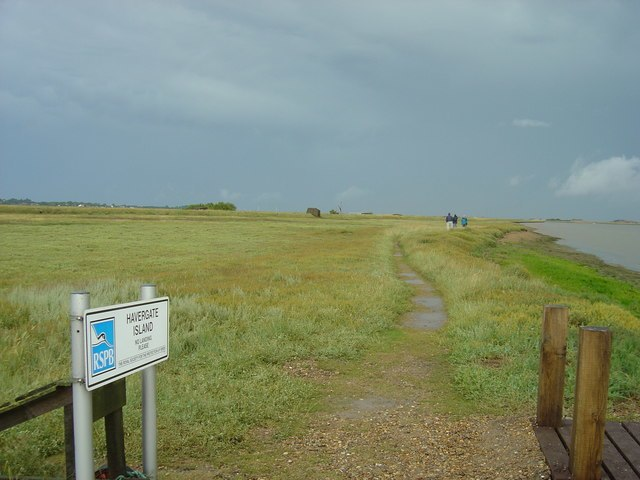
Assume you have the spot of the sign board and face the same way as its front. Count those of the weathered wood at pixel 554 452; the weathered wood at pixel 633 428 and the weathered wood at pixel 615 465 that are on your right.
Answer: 0

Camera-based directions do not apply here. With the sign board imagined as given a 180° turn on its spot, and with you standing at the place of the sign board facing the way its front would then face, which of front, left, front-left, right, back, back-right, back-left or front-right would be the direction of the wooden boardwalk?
back-right

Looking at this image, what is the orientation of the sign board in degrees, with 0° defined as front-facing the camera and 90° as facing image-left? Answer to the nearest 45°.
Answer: approximately 315°

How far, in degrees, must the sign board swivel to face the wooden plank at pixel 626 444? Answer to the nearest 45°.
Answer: approximately 45° to its left

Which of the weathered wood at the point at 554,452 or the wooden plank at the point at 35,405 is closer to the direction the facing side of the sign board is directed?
the weathered wood

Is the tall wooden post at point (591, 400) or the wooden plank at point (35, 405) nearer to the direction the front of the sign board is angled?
the tall wooden post
